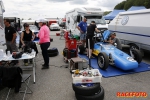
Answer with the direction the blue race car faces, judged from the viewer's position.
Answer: facing the viewer and to the right of the viewer

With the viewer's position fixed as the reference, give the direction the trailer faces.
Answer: facing away from the viewer and to the left of the viewer

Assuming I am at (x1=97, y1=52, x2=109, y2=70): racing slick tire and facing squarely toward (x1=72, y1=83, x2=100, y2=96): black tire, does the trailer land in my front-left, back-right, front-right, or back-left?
back-left

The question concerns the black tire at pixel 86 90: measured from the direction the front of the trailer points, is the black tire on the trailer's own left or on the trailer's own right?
on the trailer's own left

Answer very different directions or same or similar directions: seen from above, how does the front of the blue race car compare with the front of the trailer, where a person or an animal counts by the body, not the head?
very different directions

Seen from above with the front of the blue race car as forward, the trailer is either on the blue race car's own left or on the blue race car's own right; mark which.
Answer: on the blue race car's own left

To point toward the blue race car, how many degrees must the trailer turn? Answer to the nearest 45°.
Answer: approximately 135° to its left
